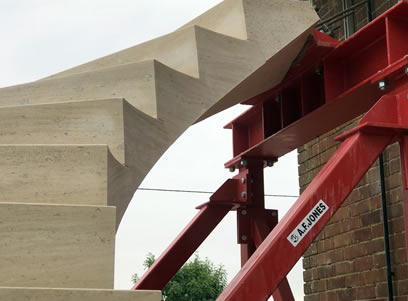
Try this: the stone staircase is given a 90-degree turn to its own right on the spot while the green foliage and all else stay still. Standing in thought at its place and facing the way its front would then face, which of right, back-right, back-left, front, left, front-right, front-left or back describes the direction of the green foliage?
right
